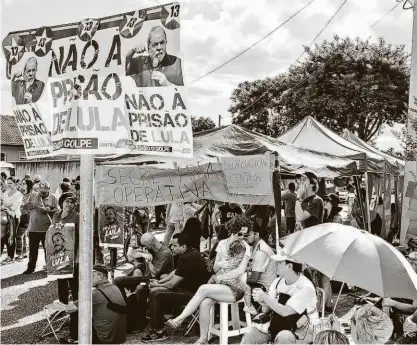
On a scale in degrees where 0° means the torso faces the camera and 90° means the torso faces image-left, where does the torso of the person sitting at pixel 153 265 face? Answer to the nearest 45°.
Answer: approximately 90°

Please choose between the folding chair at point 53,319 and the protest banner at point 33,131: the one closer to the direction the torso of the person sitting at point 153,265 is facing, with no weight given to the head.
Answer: the folding chair

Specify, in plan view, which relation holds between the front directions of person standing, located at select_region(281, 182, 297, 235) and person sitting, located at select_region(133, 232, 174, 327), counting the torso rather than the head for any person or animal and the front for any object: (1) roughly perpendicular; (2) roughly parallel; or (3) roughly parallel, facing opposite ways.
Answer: roughly perpendicular

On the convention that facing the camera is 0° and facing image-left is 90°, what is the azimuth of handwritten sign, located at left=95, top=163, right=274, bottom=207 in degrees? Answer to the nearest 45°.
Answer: approximately 0°

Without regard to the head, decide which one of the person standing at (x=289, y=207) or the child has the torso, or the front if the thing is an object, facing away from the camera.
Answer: the person standing

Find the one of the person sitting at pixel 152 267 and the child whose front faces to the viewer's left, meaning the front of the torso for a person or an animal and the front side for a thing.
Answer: the person sitting

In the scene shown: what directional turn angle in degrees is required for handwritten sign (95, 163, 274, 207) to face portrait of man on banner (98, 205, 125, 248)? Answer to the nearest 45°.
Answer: approximately 135° to its right

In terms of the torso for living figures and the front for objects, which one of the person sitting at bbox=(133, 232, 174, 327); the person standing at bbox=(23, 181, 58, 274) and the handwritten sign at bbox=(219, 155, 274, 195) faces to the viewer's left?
the person sitting
